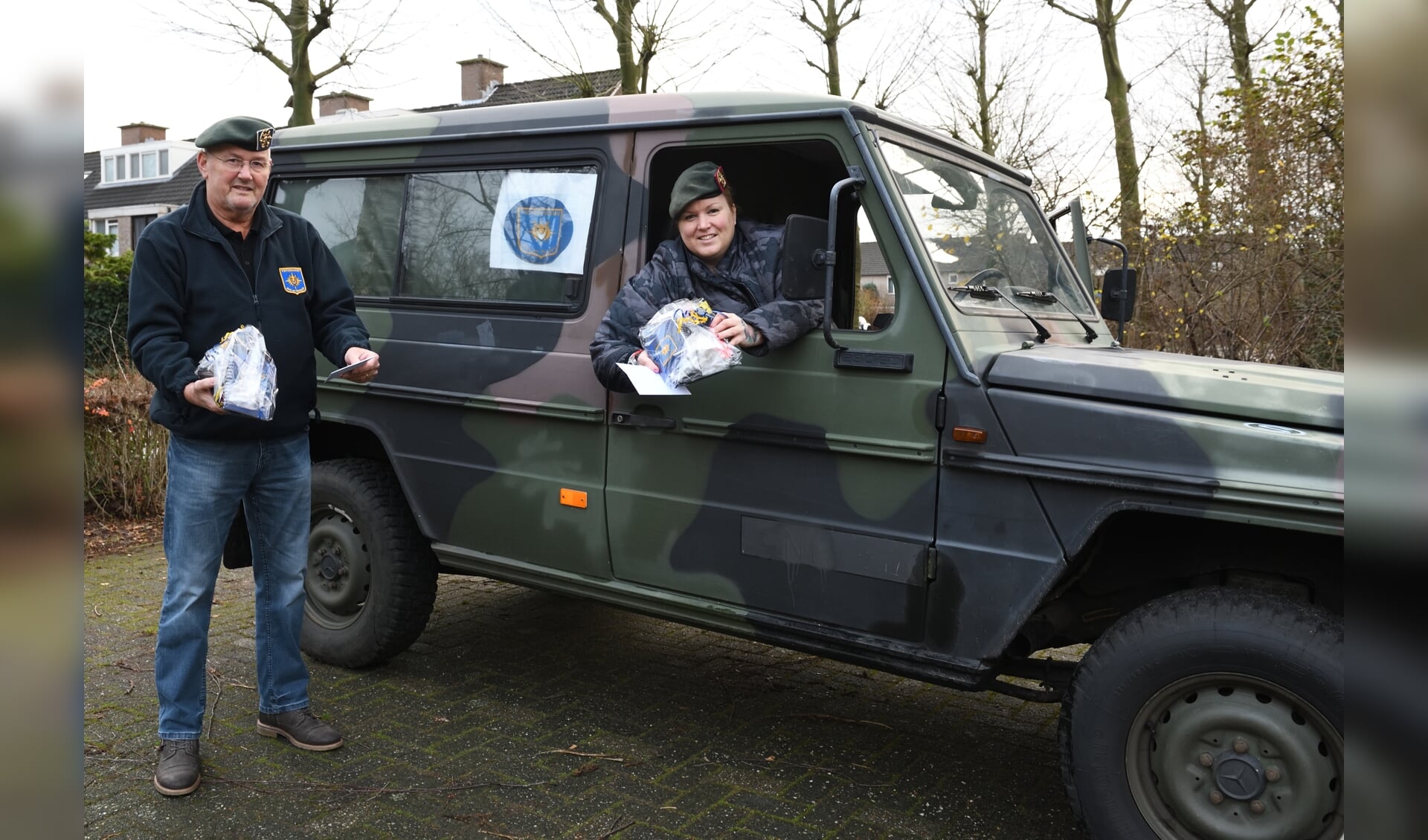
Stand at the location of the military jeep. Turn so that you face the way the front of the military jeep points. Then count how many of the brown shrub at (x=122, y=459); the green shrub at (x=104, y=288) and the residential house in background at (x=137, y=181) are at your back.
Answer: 3

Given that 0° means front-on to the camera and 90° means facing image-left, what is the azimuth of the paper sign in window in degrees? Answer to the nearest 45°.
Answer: approximately 0°

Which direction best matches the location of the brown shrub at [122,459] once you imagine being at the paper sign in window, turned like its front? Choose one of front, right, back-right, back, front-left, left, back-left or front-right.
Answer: back-right

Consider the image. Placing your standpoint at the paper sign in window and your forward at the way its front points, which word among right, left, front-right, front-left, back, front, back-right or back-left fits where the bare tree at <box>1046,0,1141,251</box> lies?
back-left

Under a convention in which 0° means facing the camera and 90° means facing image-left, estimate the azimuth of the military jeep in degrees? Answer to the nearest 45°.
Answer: approximately 315°

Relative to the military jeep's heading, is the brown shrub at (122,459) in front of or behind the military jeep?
behind

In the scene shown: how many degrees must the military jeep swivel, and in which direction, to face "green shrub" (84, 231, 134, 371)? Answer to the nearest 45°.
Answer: approximately 180°
